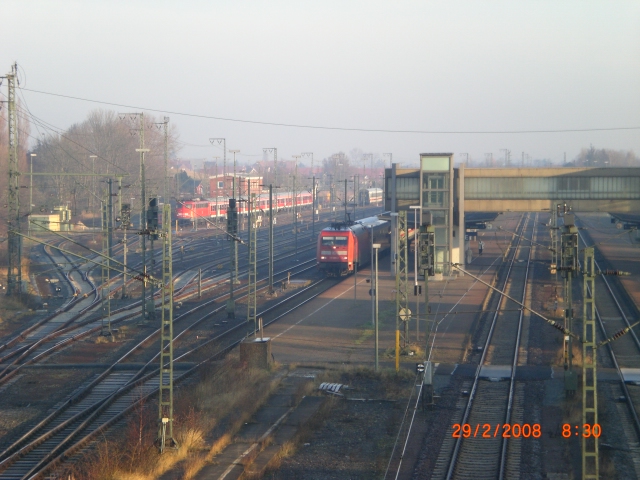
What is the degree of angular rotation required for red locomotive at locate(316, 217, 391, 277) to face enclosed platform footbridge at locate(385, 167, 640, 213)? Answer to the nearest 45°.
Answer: approximately 90° to its left

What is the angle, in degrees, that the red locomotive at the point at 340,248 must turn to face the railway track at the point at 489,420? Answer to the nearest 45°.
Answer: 0° — it already faces it

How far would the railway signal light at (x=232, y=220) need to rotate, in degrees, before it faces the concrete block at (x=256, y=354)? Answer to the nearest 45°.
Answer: approximately 180°

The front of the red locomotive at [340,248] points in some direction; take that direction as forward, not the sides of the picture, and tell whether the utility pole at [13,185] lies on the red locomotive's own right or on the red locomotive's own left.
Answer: on the red locomotive's own right

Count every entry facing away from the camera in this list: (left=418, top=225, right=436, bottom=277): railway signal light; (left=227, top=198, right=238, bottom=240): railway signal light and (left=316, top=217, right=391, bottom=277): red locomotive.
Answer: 2

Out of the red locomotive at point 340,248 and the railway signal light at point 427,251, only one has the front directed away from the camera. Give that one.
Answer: the railway signal light

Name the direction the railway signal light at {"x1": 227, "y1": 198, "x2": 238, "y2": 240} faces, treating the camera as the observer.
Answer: facing away from the viewer

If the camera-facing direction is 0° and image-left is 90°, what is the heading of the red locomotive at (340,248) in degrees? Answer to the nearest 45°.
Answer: approximately 0°

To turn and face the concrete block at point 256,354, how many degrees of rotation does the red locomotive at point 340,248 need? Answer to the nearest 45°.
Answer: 0° — it already faces it
